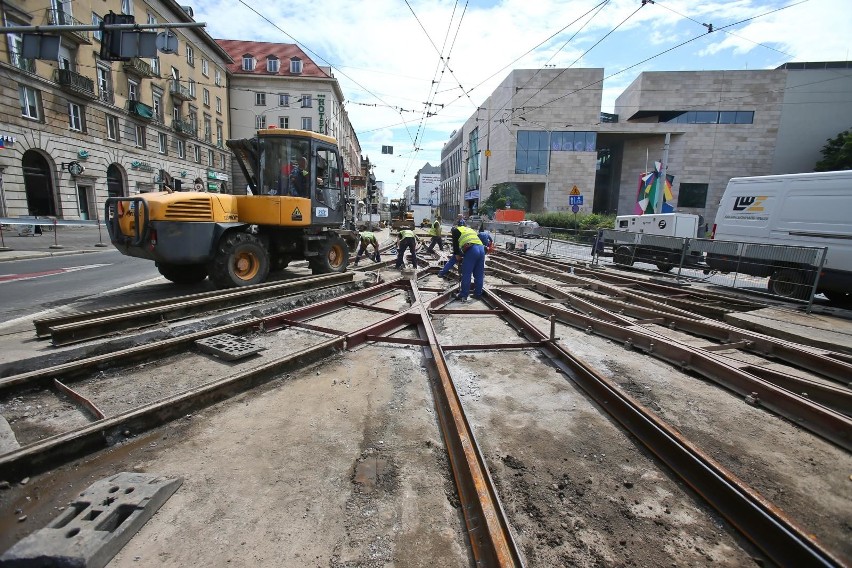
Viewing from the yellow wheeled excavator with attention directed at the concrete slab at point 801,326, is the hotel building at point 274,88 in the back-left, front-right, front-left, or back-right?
back-left

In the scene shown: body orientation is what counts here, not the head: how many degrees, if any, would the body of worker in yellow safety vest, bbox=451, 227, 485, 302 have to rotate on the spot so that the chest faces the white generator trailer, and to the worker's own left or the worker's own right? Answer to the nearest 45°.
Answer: approximately 90° to the worker's own right

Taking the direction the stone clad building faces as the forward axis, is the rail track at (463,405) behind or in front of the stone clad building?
in front

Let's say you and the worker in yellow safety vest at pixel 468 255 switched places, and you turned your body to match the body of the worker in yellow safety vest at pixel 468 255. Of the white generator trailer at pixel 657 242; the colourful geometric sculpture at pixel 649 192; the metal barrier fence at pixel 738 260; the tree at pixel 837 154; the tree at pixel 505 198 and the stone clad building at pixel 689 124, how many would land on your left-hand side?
0

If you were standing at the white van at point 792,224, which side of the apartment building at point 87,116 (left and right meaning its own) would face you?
front

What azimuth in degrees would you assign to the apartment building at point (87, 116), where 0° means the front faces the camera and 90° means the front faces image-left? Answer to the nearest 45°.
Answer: approximately 315°

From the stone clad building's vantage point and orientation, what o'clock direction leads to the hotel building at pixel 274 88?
The hotel building is roughly at 2 o'clock from the stone clad building.

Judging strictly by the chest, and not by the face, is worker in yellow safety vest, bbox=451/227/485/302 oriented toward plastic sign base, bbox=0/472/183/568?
no

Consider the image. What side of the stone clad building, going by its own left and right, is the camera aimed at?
front

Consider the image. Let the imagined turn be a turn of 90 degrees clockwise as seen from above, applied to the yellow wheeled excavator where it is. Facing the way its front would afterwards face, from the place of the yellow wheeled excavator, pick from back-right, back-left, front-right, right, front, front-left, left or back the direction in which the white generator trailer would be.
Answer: front-left

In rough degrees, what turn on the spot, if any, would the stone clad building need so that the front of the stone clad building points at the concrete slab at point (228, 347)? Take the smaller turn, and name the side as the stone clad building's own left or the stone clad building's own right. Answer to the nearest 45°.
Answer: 0° — it already faces it

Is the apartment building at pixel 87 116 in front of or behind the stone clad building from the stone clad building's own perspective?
in front

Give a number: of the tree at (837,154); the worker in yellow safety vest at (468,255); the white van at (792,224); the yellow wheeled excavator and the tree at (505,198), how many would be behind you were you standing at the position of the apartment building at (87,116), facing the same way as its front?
0

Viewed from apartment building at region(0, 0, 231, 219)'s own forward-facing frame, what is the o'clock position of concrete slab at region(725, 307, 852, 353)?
The concrete slab is roughly at 1 o'clock from the apartment building.

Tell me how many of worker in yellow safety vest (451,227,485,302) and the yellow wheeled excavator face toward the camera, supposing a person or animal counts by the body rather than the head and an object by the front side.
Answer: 0

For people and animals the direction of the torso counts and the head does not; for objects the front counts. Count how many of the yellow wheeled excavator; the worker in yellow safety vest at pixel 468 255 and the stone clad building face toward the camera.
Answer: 1
